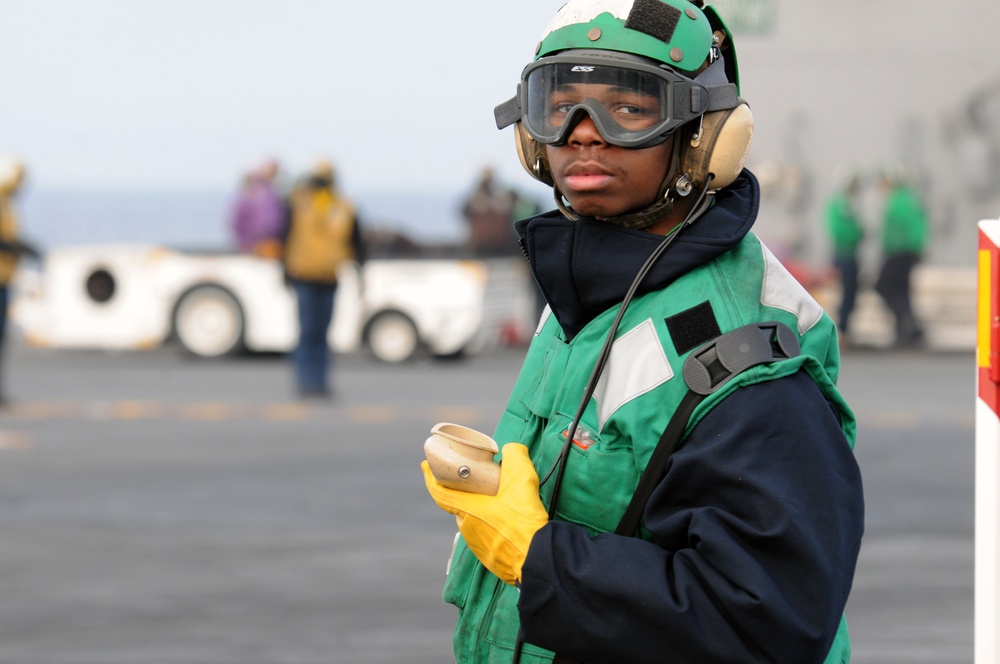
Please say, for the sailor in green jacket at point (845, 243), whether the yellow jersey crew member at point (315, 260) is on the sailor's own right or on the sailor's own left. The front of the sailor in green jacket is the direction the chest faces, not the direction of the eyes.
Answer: on the sailor's own right
